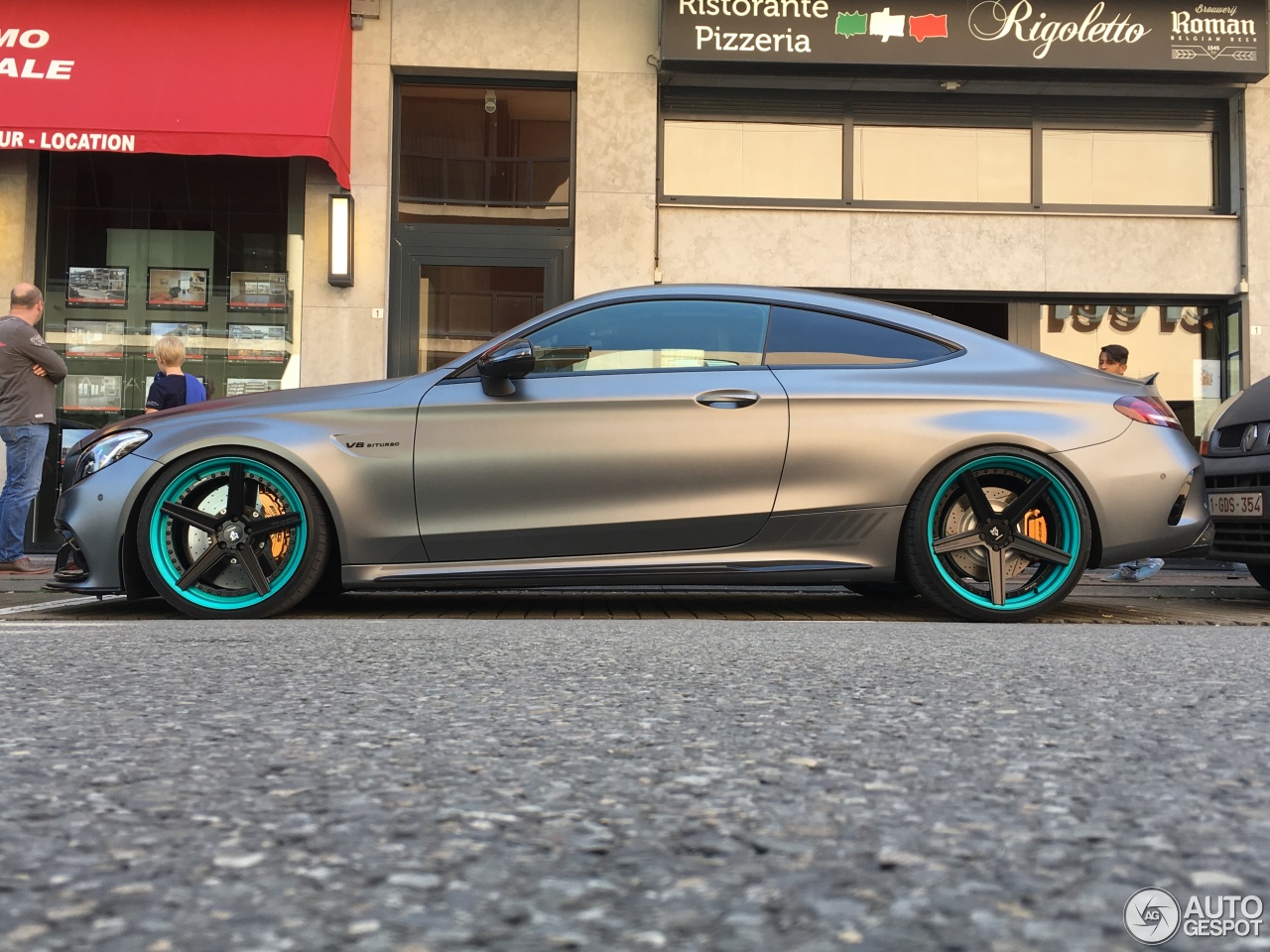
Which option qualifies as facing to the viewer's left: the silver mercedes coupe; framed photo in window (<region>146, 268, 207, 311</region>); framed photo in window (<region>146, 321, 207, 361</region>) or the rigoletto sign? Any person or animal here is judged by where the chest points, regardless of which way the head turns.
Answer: the silver mercedes coupe

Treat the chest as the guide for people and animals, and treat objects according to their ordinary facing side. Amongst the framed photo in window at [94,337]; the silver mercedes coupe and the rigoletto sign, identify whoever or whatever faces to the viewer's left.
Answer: the silver mercedes coupe

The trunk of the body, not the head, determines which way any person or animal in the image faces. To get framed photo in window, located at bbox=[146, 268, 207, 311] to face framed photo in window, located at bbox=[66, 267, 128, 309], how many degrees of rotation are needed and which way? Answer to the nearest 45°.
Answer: approximately 90° to its right

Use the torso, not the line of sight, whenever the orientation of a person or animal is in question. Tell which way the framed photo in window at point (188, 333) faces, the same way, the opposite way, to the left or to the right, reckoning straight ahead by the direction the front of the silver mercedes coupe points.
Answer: to the left

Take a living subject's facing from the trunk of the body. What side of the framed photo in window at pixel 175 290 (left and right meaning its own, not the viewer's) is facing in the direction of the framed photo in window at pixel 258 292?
left

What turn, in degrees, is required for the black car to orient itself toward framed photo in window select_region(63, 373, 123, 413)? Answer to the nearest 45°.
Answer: approximately 45° to its right

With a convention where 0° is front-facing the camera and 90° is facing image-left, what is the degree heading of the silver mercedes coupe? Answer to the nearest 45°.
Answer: approximately 90°

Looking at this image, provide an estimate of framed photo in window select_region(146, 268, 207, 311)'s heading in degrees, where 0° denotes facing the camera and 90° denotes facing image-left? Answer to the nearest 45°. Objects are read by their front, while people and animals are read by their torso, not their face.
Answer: approximately 0°

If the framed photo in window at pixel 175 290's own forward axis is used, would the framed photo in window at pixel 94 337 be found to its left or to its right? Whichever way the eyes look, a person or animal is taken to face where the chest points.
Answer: on its right
